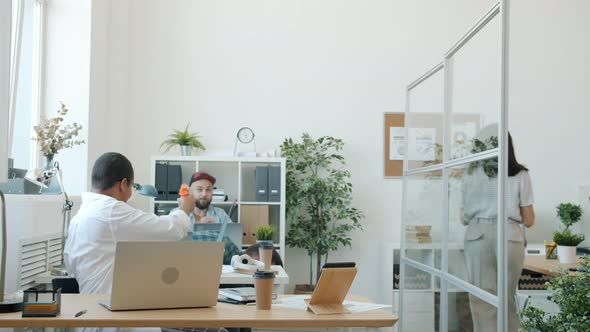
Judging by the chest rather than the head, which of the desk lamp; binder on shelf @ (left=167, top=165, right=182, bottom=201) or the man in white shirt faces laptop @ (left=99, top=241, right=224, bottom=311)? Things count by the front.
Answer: the binder on shelf

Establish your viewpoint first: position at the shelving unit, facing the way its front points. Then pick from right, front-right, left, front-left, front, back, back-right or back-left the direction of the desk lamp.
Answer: front-right

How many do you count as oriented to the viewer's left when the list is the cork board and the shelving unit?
0

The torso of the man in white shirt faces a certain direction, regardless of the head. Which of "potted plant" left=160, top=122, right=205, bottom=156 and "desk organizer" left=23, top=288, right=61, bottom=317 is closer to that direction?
the potted plant

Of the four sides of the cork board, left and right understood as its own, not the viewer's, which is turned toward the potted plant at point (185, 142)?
right

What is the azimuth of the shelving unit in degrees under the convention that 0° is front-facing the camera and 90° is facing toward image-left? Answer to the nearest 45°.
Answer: approximately 0°

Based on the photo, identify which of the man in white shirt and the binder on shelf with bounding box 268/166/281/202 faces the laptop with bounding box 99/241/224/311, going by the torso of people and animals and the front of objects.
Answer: the binder on shelf

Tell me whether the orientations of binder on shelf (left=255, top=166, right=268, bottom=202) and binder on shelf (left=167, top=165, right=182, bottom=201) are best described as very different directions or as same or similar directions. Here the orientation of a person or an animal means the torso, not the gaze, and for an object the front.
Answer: same or similar directions

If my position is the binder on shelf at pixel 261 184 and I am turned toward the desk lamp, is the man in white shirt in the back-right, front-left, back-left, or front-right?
front-left

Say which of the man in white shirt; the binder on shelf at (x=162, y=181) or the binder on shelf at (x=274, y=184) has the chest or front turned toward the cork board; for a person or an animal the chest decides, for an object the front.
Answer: the man in white shirt

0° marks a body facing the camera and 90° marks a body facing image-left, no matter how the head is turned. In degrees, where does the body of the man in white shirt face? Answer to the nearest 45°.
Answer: approximately 225°

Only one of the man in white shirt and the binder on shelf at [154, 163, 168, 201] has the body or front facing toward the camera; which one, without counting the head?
the binder on shelf

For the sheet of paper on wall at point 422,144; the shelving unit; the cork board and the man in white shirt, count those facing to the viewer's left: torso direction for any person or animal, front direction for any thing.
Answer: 0

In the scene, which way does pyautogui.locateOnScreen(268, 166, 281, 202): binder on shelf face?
toward the camera

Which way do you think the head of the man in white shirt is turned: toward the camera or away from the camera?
away from the camera

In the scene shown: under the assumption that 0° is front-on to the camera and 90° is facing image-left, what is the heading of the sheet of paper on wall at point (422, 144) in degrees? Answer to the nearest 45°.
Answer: approximately 0°
